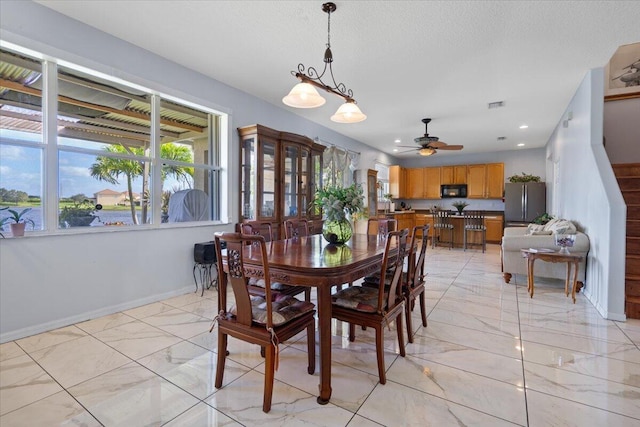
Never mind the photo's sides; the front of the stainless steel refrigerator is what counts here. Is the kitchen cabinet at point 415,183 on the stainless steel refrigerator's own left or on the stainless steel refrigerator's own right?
on the stainless steel refrigerator's own right

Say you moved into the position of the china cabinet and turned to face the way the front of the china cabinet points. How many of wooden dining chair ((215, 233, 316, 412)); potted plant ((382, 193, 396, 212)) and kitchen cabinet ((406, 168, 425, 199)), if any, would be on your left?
2

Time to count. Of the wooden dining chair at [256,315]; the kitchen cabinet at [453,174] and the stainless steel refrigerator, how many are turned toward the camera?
2

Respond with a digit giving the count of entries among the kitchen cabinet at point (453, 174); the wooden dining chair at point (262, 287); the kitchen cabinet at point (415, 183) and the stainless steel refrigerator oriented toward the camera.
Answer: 3

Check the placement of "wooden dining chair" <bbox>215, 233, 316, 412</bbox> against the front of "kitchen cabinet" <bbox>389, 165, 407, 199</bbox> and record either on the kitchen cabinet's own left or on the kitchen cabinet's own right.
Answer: on the kitchen cabinet's own right

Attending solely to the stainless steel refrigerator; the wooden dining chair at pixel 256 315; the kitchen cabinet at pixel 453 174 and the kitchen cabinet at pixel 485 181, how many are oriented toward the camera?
3
